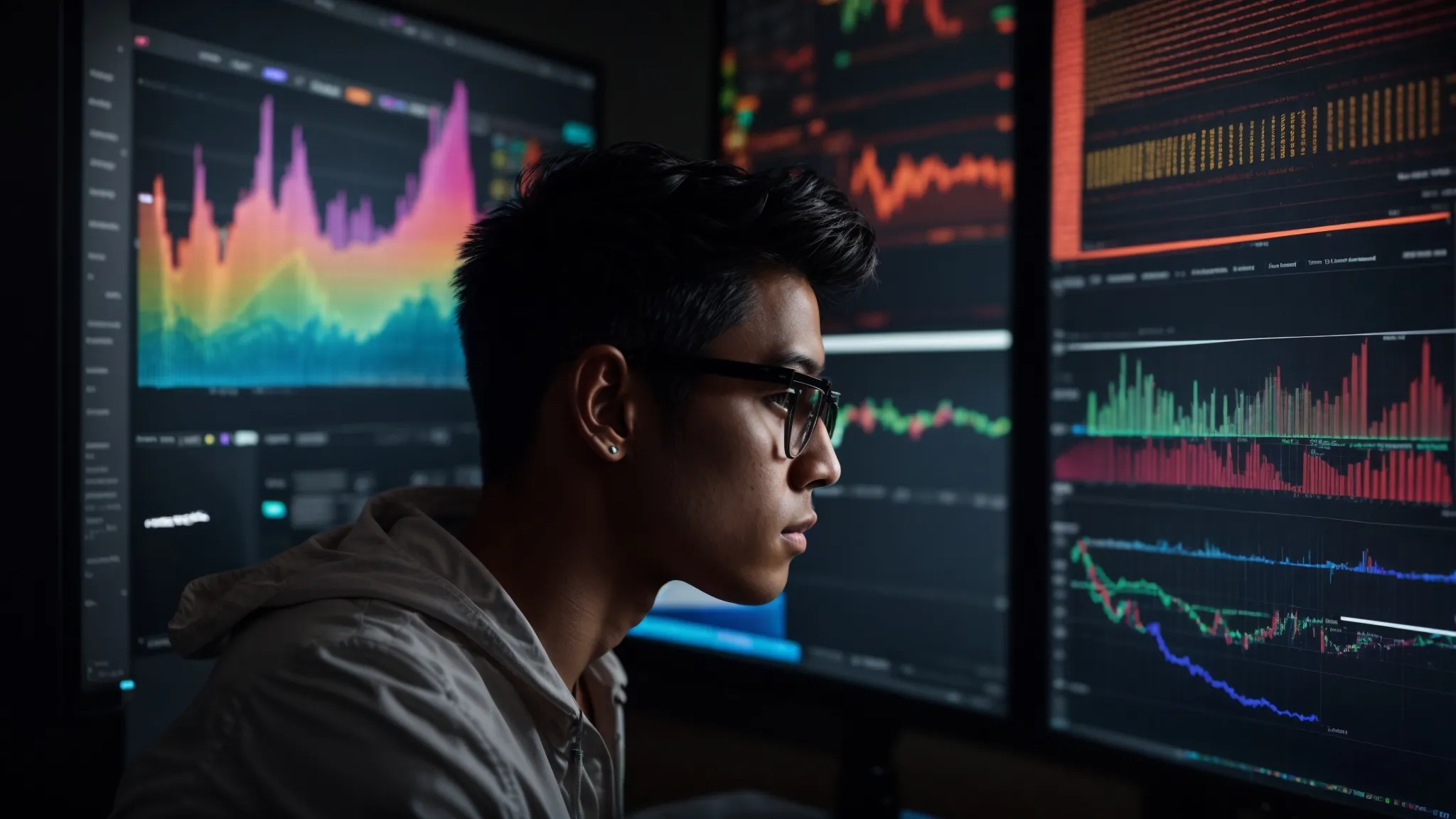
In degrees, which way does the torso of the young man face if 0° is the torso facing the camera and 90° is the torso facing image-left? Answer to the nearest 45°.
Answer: approximately 270°

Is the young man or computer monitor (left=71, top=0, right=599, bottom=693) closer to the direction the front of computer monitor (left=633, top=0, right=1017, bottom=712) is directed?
the young man

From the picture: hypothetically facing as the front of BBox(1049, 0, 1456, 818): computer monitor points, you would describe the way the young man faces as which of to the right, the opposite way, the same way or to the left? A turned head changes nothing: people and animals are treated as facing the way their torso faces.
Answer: the opposite way

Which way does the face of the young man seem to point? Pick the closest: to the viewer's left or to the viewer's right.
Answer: to the viewer's right

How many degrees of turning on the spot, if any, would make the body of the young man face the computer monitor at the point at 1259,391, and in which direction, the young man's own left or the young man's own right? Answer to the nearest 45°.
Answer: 0° — they already face it

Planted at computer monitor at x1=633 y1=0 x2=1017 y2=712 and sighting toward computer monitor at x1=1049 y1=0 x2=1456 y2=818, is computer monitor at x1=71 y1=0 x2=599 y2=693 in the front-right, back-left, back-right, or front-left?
back-right

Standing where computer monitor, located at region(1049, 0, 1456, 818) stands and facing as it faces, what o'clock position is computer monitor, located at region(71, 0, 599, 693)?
computer monitor, located at region(71, 0, 599, 693) is roughly at 1 o'clock from computer monitor, located at region(1049, 0, 1456, 818).

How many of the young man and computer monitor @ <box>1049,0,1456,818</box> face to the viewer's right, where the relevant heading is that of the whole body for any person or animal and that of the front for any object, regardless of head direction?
1

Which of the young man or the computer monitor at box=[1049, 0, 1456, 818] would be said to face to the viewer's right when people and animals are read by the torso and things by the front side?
the young man

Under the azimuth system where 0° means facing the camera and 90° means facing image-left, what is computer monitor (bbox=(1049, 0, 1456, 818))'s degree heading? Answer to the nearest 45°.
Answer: approximately 45°

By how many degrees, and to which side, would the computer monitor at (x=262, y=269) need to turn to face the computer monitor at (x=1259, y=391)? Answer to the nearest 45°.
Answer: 0° — it already faces it

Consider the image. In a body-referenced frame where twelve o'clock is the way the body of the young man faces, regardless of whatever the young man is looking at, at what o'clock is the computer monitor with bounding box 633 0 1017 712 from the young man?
The computer monitor is roughly at 11 o'clock from the young man.
